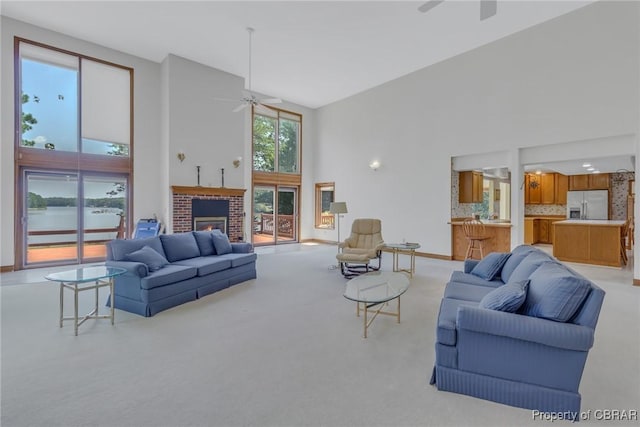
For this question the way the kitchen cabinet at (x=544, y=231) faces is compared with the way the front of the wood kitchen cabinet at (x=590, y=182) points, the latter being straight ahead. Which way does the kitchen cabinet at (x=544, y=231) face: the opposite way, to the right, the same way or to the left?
the same way

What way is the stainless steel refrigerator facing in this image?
toward the camera

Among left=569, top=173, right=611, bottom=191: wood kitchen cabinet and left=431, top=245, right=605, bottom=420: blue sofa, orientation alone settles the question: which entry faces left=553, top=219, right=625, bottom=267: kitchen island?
the wood kitchen cabinet

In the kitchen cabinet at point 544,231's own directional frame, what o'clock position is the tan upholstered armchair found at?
The tan upholstered armchair is roughly at 1 o'clock from the kitchen cabinet.

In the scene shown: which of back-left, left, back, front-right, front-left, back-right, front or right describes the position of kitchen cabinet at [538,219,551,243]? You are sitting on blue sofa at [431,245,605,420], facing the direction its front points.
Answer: right

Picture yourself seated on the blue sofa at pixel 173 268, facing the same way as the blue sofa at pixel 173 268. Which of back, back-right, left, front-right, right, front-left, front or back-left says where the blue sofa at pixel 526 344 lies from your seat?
front

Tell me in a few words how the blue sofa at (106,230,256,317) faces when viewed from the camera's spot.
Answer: facing the viewer and to the right of the viewer

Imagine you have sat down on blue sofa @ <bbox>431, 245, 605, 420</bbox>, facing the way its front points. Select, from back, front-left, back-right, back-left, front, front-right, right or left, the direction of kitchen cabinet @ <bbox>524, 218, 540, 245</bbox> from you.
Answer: right

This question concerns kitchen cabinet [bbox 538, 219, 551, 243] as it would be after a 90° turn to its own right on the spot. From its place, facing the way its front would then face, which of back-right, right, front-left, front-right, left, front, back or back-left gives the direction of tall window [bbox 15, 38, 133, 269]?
front-left

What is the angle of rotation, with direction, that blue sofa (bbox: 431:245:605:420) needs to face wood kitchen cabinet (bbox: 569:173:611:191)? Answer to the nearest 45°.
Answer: approximately 90° to its right

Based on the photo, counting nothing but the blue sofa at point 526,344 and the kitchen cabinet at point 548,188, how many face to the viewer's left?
1

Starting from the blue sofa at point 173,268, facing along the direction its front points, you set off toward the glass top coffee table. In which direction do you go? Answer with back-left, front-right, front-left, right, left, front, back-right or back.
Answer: front

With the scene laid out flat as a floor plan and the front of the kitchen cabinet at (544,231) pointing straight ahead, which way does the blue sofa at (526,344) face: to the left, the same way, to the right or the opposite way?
to the right

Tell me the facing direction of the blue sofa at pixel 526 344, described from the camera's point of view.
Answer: facing to the left of the viewer

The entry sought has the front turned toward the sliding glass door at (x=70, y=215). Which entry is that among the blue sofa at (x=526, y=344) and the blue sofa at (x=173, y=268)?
the blue sofa at (x=526, y=344)

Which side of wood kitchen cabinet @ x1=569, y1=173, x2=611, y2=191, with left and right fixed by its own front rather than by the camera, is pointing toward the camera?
front

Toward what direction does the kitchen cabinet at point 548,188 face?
toward the camera

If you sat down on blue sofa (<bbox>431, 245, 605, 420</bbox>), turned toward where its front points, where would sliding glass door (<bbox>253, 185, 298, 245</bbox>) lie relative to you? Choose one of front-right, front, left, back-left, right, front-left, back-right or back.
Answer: front-right
